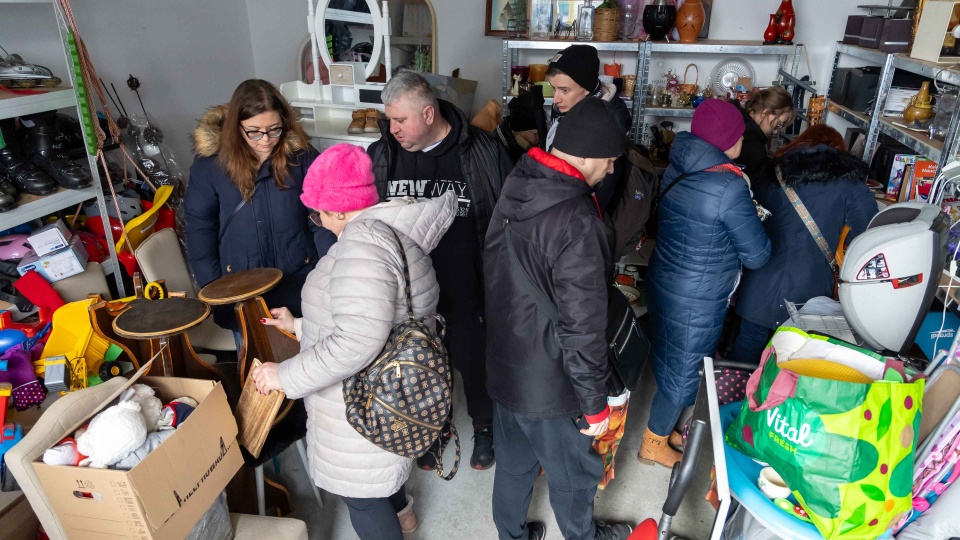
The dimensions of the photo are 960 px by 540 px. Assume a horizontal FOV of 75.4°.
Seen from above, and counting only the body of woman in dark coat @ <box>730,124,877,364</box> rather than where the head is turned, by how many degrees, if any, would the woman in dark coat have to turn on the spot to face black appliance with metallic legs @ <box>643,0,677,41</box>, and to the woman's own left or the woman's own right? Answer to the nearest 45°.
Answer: approximately 90° to the woman's own left

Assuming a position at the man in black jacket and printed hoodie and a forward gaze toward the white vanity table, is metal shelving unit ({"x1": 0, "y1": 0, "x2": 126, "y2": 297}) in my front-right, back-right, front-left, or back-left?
front-left

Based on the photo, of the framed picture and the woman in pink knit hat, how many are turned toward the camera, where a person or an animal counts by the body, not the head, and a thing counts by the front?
1

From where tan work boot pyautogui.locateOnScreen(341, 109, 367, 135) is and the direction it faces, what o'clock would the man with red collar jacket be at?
The man with red collar jacket is roughly at 10 o'clock from the tan work boot.

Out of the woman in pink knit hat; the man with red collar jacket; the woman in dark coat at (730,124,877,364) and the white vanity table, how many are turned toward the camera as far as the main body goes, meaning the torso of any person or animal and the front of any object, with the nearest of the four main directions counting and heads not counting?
1

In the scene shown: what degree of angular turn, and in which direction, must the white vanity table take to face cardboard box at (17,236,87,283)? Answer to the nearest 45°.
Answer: approximately 45° to its right

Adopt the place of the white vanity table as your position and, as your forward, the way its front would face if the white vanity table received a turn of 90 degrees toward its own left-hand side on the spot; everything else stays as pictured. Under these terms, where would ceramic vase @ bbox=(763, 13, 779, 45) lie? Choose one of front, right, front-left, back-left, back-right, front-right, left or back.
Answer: front

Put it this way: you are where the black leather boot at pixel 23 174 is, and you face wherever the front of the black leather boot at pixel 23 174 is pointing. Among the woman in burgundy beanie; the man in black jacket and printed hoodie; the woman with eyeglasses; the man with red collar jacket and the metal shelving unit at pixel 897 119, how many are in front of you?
5

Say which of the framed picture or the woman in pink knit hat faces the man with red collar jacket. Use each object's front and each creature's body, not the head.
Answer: the framed picture

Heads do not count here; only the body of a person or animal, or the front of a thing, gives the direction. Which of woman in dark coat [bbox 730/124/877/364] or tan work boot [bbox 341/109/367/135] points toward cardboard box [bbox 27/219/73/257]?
the tan work boot

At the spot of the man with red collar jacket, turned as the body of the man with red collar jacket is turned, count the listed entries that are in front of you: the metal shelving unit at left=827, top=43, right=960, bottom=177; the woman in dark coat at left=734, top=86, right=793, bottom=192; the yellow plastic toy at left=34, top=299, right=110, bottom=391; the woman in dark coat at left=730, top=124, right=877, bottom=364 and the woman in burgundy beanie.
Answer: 4

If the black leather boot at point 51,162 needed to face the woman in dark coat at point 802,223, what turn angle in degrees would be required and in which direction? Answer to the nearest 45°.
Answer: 0° — it already faces them

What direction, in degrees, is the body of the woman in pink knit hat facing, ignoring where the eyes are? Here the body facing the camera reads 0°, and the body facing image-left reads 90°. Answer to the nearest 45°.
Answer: approximately 90°

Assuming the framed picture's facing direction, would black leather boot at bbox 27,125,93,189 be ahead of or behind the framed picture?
ahead

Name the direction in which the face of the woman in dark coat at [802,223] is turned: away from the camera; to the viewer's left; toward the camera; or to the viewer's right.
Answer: away from the camera

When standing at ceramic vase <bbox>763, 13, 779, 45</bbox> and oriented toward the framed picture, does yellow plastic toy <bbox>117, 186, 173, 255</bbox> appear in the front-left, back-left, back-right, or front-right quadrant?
front-left

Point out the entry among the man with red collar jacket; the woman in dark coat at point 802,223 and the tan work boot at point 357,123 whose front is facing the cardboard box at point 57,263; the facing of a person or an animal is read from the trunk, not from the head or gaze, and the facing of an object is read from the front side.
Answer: the tan work boot

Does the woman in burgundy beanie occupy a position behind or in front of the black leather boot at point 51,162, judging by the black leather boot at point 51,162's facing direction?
in front

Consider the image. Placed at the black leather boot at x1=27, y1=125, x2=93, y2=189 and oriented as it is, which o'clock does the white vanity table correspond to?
The white vanity table is roughly at 10 o'clock from the black leather boot.

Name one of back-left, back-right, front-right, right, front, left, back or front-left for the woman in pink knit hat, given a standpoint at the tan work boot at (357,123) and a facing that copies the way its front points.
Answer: front-left
